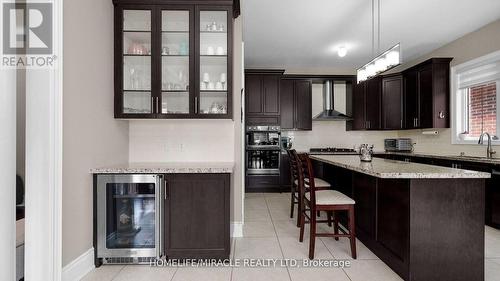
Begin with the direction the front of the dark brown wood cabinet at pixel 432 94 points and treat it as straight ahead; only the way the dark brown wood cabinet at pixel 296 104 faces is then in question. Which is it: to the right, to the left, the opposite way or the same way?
to the left

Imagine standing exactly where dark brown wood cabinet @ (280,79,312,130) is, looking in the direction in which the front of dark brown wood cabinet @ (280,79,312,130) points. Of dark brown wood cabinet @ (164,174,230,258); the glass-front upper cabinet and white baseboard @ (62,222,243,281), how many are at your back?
0

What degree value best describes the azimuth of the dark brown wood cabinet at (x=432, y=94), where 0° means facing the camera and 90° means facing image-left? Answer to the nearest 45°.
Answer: approximately 45°

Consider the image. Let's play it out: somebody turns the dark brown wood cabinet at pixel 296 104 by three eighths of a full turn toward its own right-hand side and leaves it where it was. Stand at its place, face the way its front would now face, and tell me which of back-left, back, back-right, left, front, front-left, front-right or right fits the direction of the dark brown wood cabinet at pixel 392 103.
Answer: back-right

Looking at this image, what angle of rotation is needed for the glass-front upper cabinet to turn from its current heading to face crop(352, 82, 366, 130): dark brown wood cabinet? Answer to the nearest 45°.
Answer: approximately 135° to its left

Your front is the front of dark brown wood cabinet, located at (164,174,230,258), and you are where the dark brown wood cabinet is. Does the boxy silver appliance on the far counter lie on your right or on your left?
on your left

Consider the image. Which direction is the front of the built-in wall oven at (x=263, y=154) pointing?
toward the camera

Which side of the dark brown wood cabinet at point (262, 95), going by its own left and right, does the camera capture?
front

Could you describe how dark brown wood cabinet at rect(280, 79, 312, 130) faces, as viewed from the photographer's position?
facing the viewer

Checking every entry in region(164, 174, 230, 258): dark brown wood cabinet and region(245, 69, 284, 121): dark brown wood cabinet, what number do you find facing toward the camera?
2

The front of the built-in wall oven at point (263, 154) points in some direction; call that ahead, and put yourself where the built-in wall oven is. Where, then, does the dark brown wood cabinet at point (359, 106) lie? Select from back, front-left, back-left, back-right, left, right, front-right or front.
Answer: left

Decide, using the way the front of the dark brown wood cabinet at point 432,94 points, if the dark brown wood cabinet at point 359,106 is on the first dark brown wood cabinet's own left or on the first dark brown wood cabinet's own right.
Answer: on the first dark brown wood cabinet's own right

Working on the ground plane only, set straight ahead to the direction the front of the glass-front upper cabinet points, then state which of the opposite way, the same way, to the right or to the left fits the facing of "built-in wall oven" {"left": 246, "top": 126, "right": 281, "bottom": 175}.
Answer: the same way

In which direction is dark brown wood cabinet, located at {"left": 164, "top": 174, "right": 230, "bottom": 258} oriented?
toward the camera

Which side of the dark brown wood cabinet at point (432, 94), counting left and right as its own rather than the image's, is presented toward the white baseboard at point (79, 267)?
front

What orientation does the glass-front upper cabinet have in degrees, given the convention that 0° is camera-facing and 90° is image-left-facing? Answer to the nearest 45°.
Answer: approximately 0°

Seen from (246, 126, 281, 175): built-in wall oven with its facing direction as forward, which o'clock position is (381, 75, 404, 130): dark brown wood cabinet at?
The dark brown wood cabinet is roughly at 9 o'clock from the built-in wall oven.

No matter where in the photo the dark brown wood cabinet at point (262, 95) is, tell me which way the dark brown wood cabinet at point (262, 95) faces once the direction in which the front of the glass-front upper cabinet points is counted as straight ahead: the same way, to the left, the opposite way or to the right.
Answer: the same way

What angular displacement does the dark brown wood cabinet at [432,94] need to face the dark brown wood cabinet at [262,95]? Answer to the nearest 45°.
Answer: approximately 45° to its right
